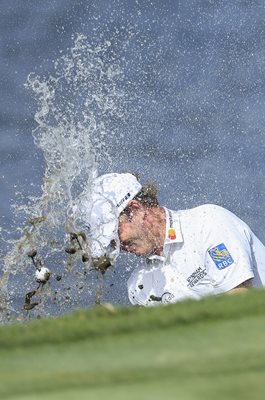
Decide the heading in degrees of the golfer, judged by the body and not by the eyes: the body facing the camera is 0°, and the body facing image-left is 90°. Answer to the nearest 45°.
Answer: approximately 45°
